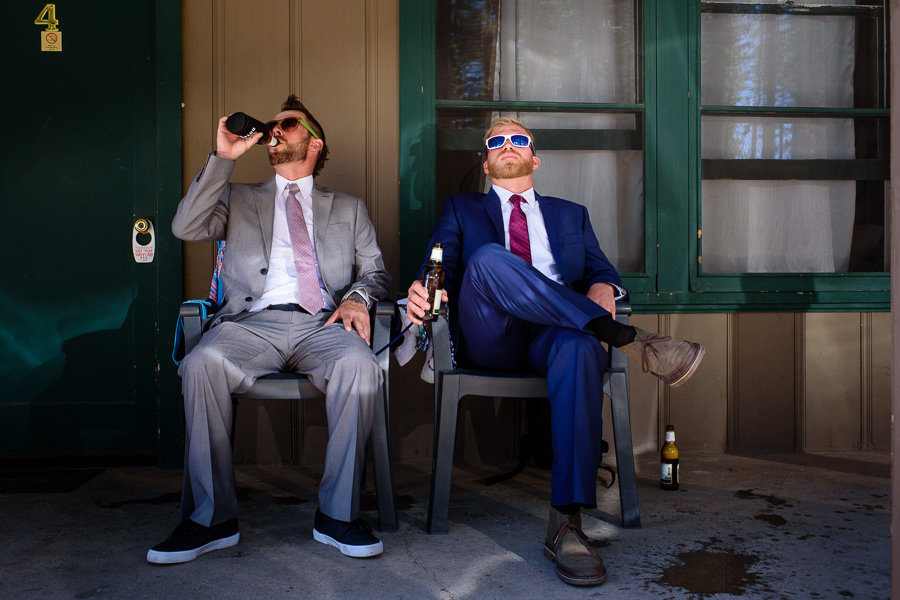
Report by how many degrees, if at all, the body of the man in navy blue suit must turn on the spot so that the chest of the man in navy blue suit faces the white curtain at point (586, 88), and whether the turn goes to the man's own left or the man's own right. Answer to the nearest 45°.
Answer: approximately 180°

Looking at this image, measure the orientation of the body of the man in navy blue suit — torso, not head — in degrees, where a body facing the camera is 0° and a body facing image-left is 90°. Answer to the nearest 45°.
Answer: approximately 0°

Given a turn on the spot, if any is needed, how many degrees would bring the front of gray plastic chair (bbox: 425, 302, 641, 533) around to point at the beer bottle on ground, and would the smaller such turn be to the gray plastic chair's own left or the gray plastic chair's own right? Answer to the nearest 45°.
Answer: approximately 135° to the gray plastic chair's own left

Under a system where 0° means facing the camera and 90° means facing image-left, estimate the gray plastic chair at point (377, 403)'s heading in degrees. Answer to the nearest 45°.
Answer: approximately 0°

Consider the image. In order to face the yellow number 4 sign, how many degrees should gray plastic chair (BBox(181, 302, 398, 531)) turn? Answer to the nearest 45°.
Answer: approximately 135° to its right
